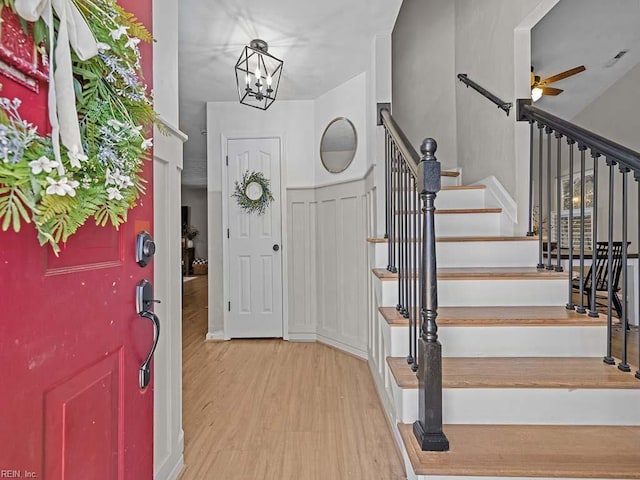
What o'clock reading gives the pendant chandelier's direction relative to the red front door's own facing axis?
The pendant chandelier is roughly at 9 o'clock from the red front door.

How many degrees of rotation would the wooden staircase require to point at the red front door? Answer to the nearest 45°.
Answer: approximately 45° to its right

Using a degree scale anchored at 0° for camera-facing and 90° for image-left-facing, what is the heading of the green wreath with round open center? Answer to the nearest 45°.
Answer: approximately 0°

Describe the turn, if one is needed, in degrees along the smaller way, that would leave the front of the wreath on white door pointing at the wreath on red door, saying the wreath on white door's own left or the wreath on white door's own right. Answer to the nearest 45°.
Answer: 0° — it already faces it

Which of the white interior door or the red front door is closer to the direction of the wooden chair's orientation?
the white interior door

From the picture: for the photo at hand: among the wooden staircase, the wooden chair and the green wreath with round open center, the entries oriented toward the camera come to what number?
2

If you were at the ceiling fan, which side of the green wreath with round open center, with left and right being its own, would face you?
left

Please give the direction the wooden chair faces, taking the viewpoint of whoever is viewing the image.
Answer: facing away from the viewer and to the left of the viewer

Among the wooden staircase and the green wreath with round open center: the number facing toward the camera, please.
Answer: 2

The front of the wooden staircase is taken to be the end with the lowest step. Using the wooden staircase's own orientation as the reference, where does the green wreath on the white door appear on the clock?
The green wreath on the white door is roughly at 4 o'clock from the wooden staircase.

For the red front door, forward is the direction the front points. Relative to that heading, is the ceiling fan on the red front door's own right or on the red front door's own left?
on the red front door's own left
